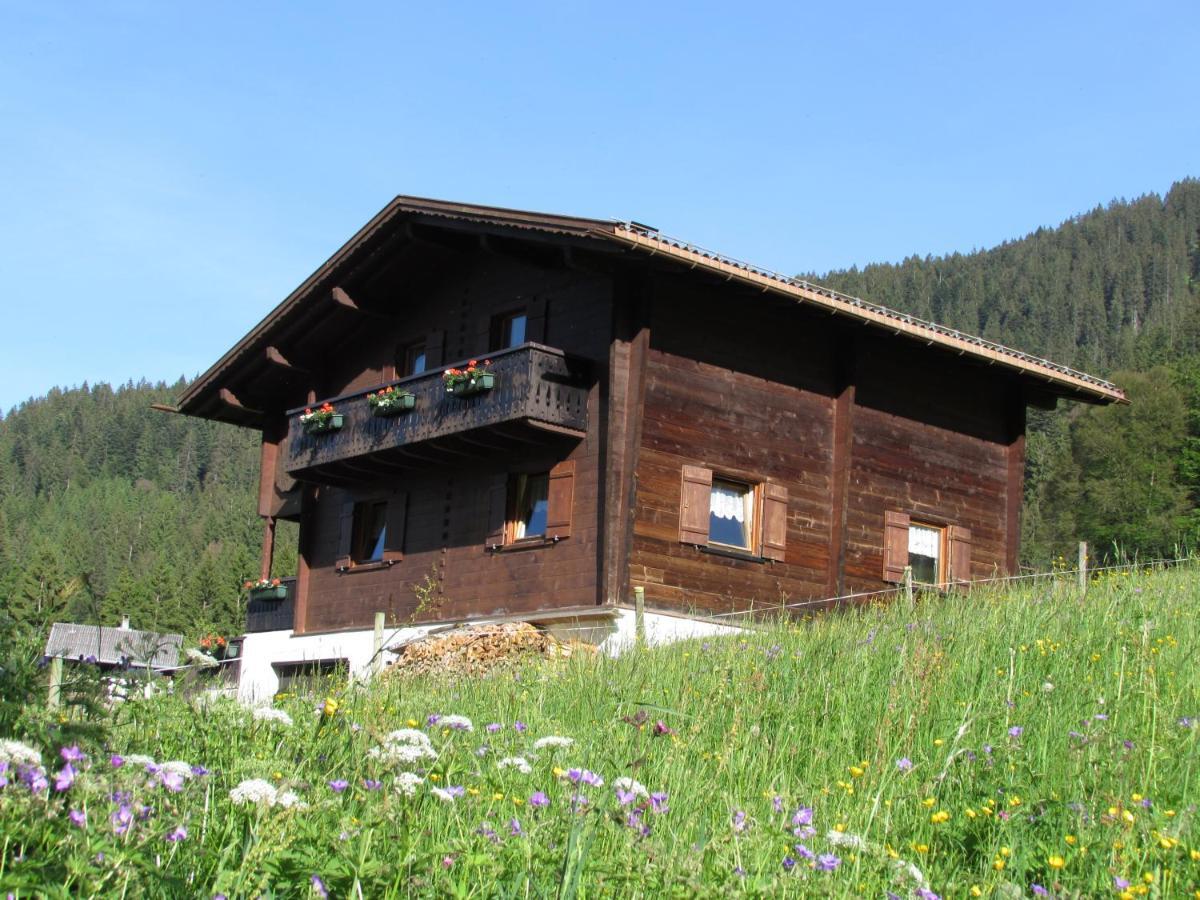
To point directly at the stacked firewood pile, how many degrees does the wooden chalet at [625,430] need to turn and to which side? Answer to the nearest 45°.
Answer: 0° — it already faces it

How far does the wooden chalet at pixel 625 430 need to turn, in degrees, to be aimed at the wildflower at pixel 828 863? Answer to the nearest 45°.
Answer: approximately 45° to its left

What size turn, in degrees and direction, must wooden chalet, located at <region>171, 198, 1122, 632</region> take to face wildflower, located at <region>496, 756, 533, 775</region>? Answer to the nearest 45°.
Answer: approximately 45° to its left

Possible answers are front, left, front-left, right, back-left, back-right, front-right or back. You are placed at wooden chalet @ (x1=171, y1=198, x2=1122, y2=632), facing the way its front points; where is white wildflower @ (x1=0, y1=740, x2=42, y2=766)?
front-left

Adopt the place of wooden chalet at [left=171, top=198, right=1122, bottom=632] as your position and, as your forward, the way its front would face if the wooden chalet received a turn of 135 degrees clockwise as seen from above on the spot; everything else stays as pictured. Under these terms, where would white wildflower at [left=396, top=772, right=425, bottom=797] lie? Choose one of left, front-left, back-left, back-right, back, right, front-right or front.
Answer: back

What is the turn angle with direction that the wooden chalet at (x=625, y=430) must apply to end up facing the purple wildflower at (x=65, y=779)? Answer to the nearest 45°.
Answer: approximately 45° to its left

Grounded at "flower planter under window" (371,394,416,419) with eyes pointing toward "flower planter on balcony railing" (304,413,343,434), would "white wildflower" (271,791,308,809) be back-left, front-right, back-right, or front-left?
back-left

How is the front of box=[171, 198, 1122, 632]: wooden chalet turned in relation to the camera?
facing the viewer and to the left of the viewer

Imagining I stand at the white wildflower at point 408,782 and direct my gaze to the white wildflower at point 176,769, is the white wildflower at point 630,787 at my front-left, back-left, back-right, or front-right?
back-left
